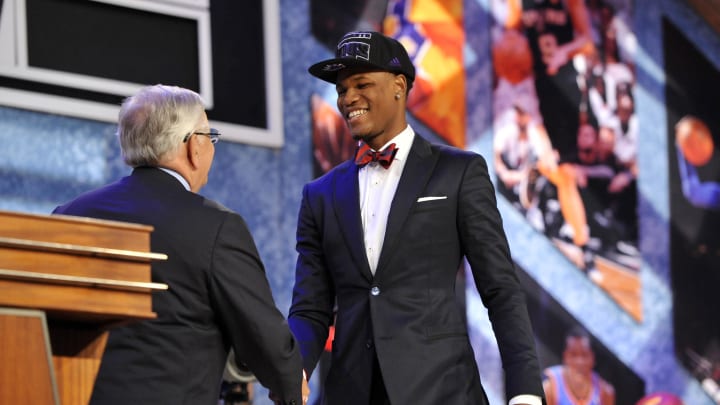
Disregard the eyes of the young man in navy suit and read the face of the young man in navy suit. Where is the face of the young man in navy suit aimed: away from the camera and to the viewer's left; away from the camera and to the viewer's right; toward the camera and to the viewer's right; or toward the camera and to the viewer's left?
toward the camera and to the viewer's left

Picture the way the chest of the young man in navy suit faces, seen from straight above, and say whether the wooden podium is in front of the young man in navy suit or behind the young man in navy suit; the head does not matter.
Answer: in front

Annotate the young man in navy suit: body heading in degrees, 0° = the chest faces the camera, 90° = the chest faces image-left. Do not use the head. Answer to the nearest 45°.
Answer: approximately 45°
